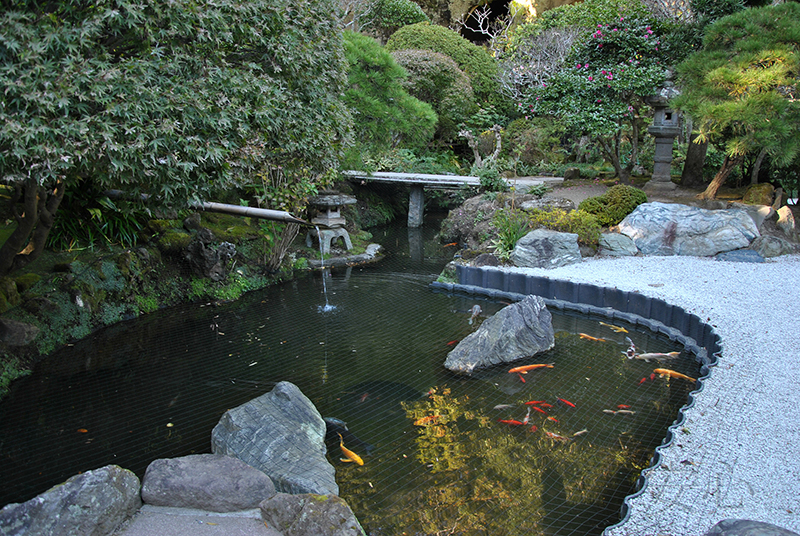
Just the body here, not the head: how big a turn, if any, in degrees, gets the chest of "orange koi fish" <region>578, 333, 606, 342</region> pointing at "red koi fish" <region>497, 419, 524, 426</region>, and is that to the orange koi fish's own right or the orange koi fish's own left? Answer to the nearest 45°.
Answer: approximately 90° to the orange koi fish's own left

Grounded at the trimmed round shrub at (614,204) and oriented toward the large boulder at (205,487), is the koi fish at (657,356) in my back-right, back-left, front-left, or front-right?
front-left

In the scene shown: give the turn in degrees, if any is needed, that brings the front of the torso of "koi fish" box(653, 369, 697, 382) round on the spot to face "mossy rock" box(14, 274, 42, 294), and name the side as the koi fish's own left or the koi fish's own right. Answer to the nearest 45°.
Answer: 0° — it already faces it

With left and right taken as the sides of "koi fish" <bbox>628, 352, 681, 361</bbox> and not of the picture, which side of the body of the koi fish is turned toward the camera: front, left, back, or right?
left

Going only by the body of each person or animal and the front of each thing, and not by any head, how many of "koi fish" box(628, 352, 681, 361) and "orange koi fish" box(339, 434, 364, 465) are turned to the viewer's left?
1

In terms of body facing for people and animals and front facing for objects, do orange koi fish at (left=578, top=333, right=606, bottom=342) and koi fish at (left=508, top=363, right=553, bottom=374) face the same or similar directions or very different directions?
same or similar directions

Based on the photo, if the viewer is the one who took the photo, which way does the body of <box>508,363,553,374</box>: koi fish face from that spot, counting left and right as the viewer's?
facing to the left of the viewer

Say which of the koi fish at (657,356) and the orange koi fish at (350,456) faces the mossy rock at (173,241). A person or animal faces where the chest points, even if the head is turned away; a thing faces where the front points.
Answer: the koi fish

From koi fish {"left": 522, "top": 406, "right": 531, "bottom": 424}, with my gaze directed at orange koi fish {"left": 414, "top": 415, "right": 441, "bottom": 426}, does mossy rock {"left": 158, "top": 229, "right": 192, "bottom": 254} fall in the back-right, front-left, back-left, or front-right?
front-right

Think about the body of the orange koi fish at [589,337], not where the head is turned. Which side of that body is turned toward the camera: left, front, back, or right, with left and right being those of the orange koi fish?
left

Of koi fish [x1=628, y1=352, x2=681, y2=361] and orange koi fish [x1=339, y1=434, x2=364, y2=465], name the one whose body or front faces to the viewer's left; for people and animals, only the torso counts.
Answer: the koi fish

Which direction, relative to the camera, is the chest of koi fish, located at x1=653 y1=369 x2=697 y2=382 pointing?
to the viewer's left
